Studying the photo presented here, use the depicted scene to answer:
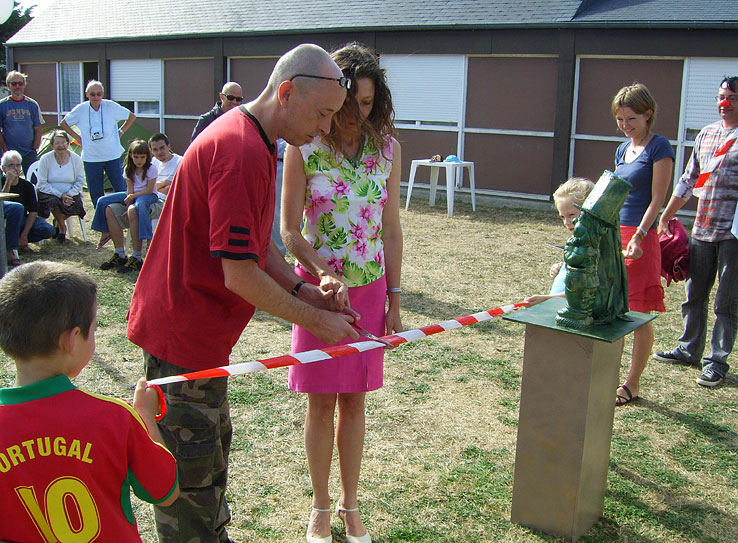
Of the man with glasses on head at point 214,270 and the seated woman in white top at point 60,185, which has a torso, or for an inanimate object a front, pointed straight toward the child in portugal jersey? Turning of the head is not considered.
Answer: the seated woman in white top

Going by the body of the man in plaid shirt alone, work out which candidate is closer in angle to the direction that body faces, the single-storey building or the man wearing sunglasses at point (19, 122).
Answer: the man wearing sunglasses

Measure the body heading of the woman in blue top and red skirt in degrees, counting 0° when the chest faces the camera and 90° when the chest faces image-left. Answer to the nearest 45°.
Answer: approximately 45°

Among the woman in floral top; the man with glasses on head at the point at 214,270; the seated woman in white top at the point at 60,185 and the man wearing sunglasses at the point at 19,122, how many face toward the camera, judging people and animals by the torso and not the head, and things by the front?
3

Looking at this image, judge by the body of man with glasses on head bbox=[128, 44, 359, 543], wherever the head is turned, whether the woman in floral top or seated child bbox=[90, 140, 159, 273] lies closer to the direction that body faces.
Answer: the woman in floral top

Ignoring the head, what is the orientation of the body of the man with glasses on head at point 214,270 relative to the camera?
to the viewer's right

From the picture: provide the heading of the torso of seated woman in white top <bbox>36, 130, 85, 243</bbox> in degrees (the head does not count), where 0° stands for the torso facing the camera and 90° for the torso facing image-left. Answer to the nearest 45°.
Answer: approximately 0°

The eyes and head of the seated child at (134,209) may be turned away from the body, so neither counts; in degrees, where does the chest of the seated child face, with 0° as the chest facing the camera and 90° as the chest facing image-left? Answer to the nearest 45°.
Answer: approximately 45°

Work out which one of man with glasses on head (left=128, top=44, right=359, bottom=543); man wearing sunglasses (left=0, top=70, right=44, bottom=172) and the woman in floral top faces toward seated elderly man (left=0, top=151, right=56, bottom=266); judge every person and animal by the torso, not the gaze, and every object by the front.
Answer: man wearing sunglasses (left=0, top=70, right=44, bottom=172)

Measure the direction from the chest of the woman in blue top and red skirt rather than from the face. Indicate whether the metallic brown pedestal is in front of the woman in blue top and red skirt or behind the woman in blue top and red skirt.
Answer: in front

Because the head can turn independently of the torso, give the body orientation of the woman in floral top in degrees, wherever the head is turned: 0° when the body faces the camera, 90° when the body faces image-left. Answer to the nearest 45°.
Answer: approximately 0°
